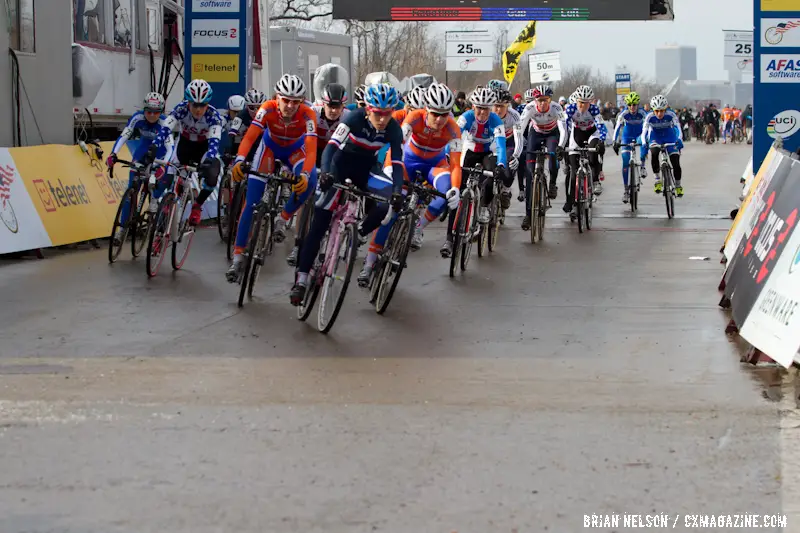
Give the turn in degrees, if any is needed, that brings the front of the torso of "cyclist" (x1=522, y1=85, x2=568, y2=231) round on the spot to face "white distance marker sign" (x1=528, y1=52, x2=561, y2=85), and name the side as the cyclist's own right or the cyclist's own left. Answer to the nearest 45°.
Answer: approximately 180°

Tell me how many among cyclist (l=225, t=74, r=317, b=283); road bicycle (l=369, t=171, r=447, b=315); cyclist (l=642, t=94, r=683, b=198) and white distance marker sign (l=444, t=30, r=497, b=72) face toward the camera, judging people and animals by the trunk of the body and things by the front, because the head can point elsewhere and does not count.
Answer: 4

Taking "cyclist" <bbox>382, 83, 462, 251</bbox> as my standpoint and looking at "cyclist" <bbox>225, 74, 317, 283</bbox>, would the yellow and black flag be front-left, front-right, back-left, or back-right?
back-right

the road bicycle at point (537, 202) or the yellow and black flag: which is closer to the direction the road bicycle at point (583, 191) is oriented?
the road bicycle

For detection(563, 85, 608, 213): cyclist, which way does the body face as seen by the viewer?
toward the camera

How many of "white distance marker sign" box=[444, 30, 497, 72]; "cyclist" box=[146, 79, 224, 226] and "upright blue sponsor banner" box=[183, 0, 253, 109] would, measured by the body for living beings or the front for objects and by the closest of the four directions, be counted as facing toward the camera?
3

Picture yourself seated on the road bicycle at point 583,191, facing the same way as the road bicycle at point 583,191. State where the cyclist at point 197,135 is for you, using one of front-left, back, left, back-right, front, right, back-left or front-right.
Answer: front-right

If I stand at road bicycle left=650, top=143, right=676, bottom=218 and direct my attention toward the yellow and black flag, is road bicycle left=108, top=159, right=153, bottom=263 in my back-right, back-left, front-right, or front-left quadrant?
back-left

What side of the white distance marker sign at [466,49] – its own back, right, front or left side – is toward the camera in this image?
front

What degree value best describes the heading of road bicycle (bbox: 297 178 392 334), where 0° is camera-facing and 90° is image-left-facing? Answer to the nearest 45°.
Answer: approximately 0°

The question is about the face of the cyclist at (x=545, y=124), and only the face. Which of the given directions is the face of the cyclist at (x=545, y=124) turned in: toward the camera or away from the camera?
toward the camera

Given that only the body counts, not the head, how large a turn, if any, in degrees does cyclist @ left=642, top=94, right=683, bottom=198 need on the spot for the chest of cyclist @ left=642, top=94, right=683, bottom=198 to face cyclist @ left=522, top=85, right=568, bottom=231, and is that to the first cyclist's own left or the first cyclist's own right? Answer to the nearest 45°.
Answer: approximately 45° to the first cyclist's own right

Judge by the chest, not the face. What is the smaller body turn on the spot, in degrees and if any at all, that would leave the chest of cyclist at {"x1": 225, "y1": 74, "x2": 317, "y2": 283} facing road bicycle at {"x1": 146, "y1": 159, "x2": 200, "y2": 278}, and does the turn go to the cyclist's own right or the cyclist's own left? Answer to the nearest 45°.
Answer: approximately 135° to the cyclist's own right

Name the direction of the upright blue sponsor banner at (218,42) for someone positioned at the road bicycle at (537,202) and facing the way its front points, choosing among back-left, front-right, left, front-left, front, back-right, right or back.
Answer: back-right

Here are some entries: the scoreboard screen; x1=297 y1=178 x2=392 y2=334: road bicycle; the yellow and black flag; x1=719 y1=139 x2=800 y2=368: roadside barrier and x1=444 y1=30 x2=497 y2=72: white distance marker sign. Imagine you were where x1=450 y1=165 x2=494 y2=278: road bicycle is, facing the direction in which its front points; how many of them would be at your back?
3

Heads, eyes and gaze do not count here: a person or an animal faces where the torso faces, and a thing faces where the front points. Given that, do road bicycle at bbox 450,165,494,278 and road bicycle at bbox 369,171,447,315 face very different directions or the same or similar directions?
same or similar directions
